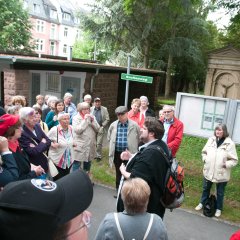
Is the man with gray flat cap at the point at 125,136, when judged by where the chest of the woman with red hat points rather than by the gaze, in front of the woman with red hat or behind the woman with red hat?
in front

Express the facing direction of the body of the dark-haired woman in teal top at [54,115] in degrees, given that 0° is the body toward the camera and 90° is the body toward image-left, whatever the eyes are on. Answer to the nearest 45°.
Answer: approximately 315°

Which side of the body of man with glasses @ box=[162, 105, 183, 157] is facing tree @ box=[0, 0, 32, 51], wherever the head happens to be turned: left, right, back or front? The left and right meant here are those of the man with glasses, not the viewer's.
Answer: right

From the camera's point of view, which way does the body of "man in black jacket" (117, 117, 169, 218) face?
to the viewer's left

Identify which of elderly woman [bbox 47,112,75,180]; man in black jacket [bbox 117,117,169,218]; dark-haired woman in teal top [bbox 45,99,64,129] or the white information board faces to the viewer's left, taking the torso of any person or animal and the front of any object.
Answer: the man in black jacket

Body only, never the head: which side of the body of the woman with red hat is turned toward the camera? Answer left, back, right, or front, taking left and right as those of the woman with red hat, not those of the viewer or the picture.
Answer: right
